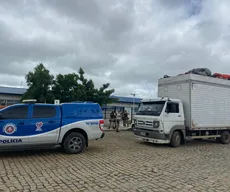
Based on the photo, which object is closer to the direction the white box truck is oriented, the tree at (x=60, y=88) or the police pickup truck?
the police pickup truck

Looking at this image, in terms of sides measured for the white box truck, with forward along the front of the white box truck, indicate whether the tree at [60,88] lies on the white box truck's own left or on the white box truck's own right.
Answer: on the white box truck's own right

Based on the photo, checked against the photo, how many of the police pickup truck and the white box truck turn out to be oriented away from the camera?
0

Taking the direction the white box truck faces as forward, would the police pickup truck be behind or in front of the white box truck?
in front

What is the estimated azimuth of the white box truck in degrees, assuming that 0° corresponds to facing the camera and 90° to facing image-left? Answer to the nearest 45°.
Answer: approximately 45°
